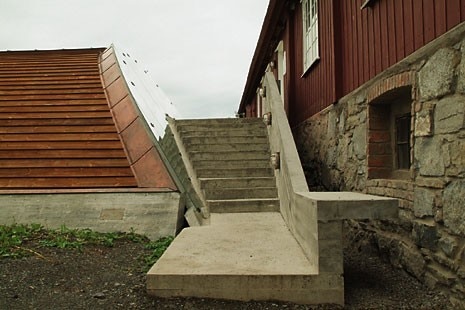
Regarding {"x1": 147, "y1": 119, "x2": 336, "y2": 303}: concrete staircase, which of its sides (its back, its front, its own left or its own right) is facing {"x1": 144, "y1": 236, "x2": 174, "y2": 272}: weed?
right

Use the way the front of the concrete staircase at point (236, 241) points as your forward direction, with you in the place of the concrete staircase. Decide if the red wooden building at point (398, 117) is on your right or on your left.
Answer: on your left

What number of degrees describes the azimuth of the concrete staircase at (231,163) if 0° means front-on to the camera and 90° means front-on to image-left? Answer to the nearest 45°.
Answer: approximately 0°

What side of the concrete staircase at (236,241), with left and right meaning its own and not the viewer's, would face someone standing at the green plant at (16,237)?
right

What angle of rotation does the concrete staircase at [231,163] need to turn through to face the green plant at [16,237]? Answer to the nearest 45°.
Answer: approximately 45° to its right

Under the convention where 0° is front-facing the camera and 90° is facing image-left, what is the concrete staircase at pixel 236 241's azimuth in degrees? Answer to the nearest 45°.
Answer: approximately 0°
